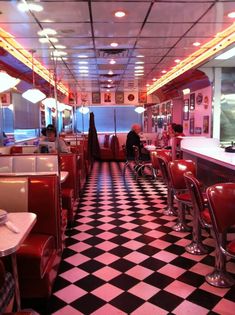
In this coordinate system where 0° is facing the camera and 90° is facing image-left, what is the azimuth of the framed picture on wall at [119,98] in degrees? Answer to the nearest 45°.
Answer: approximately 0°

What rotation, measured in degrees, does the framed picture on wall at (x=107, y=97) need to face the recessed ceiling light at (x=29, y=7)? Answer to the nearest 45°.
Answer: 0° — it already faces it

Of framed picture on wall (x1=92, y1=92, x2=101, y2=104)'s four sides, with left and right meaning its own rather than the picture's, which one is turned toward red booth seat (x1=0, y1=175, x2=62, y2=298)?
front

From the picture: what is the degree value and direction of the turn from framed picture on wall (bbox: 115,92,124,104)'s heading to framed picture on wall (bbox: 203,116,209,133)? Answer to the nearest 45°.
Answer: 0° — it already faces it

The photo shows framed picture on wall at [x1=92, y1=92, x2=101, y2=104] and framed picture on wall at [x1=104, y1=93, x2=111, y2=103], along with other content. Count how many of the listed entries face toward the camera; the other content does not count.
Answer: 2

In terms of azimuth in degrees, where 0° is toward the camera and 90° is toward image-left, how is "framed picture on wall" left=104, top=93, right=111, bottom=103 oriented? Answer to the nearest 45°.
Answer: approximately 0°

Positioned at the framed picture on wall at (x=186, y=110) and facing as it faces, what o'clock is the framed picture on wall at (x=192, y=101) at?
the framed picture on wall at (x=192, y=101) is roughly at 10 o'clock from the framed picture on wall at (x=186, y=110).

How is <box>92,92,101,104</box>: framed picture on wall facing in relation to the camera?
toward the camera

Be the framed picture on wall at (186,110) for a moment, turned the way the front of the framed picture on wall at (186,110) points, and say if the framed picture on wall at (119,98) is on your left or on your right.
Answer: on your right

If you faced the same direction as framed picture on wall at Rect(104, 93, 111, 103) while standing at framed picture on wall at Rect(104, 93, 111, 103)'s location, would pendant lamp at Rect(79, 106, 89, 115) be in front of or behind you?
in front

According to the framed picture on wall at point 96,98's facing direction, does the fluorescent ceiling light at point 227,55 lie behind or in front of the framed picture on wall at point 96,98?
in front

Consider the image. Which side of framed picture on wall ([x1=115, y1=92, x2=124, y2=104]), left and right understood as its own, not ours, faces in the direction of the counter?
front

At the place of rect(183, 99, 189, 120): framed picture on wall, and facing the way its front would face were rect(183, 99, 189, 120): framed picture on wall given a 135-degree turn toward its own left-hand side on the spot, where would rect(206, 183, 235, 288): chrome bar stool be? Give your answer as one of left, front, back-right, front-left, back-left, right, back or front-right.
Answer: right

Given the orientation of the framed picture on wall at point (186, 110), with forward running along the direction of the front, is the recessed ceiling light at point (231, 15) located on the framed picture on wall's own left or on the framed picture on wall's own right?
on the framed picture on wall's own left

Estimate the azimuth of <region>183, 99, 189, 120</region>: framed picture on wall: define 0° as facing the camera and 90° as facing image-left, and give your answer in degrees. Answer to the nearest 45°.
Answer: approximately 45°

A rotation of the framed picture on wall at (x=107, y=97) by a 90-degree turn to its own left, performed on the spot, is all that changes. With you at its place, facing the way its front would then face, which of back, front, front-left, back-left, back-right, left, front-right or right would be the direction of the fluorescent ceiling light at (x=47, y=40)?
right
